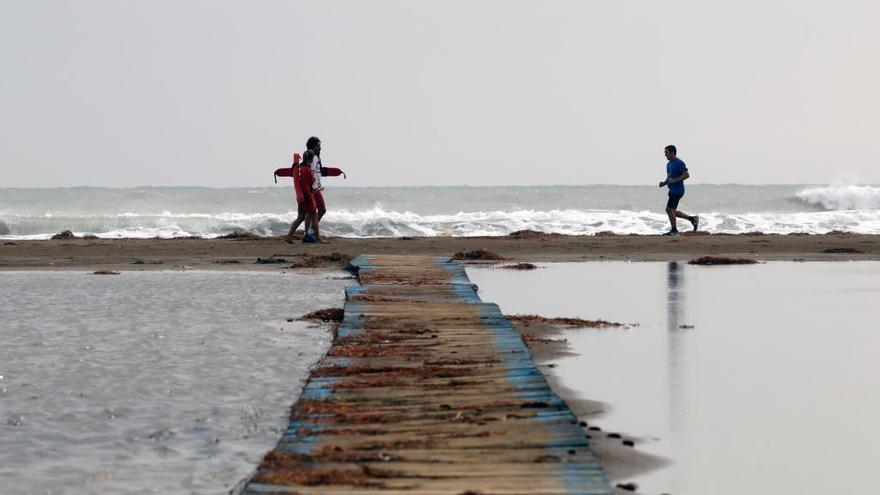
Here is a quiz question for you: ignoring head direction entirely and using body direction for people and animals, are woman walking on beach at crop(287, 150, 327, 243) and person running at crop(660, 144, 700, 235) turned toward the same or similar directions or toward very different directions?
very different directions

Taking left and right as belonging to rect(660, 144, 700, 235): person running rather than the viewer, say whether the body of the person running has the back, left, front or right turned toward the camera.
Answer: left

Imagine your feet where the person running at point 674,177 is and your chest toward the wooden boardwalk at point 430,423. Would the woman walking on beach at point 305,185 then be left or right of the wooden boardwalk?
right

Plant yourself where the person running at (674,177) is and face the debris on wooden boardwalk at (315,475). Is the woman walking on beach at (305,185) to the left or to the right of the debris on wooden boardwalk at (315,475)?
right

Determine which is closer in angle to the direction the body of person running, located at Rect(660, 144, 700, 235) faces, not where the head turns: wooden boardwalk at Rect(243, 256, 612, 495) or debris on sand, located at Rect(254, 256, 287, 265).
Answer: the debris on sand

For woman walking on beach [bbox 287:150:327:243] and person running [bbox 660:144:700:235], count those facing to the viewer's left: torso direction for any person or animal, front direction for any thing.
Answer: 1

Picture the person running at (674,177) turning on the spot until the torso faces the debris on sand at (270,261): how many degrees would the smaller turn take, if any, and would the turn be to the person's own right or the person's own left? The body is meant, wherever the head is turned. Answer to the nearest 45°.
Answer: approximately 45° to the person's own left

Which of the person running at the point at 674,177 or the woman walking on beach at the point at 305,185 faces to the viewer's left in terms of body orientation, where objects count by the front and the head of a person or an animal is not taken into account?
the person running
